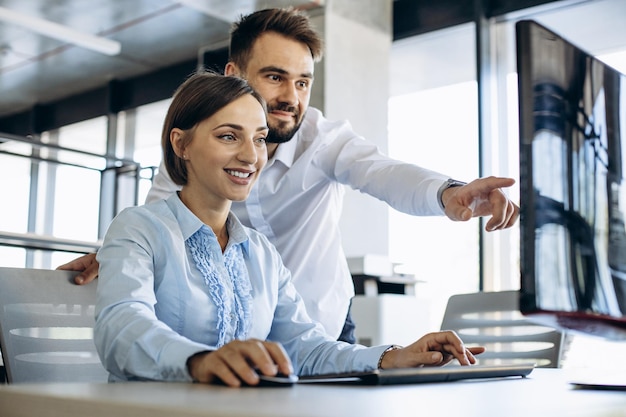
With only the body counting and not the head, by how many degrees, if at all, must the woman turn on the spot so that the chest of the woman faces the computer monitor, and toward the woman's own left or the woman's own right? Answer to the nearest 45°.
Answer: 0° — they already face it

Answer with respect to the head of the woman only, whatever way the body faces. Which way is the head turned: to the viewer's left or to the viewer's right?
to the viewer's right

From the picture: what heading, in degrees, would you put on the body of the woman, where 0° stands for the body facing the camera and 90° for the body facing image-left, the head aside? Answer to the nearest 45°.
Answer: approximately 315°
